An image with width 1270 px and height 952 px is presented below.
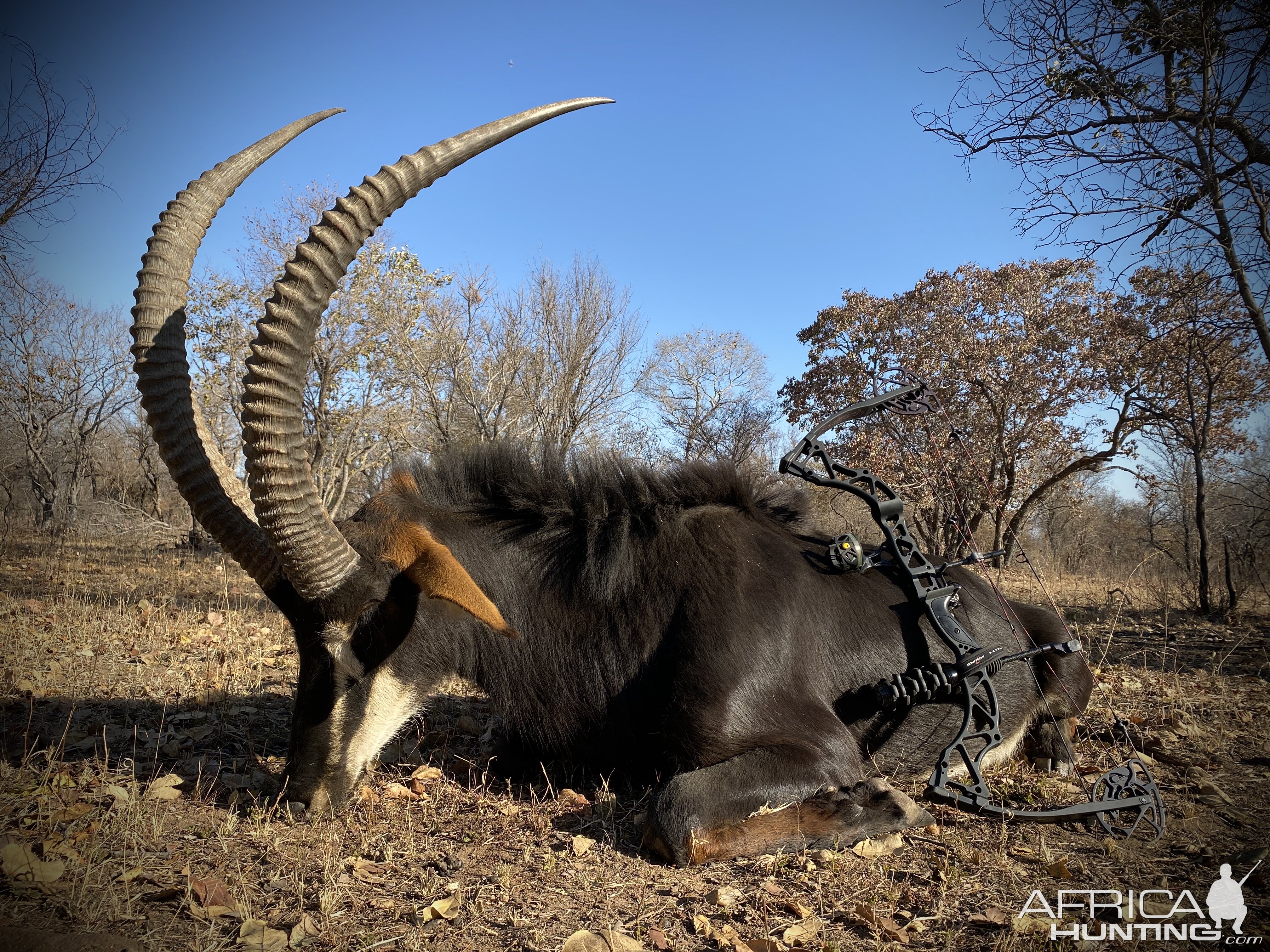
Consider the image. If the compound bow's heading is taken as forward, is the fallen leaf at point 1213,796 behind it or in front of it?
behind

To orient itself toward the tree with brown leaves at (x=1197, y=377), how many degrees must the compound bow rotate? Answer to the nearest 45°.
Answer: approximately 90° to its right

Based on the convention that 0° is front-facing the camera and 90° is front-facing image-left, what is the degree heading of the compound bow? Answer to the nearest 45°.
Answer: approximately 90°

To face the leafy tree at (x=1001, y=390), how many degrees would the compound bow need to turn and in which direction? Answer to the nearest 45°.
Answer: approximately 90° to its right

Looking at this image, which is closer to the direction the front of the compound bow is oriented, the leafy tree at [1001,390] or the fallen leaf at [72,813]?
the fallen leaf

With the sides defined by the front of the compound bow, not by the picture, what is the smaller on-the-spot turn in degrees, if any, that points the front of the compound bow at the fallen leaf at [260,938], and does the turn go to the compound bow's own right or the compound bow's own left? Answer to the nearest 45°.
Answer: approximately 45° to the compound bow's own left
